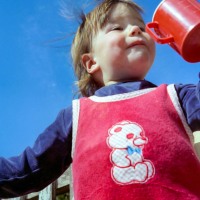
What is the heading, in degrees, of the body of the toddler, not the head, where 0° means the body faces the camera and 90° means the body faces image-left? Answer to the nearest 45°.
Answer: approximately 0°

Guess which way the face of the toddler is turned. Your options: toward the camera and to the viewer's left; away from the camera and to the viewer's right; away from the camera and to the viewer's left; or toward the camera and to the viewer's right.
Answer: toward the camera and to the viewer's right
